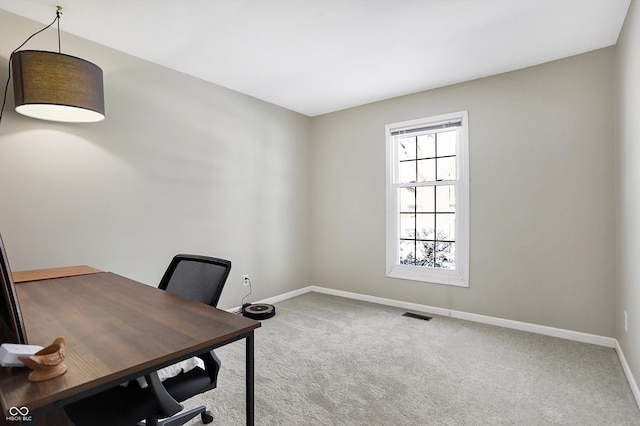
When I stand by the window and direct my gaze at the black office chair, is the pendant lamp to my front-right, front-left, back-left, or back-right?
front-right

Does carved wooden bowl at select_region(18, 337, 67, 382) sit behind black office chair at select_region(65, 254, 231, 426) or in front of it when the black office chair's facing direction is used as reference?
in front

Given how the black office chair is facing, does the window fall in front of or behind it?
behind

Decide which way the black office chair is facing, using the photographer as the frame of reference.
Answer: facing the viewer and to the left of the viewer
